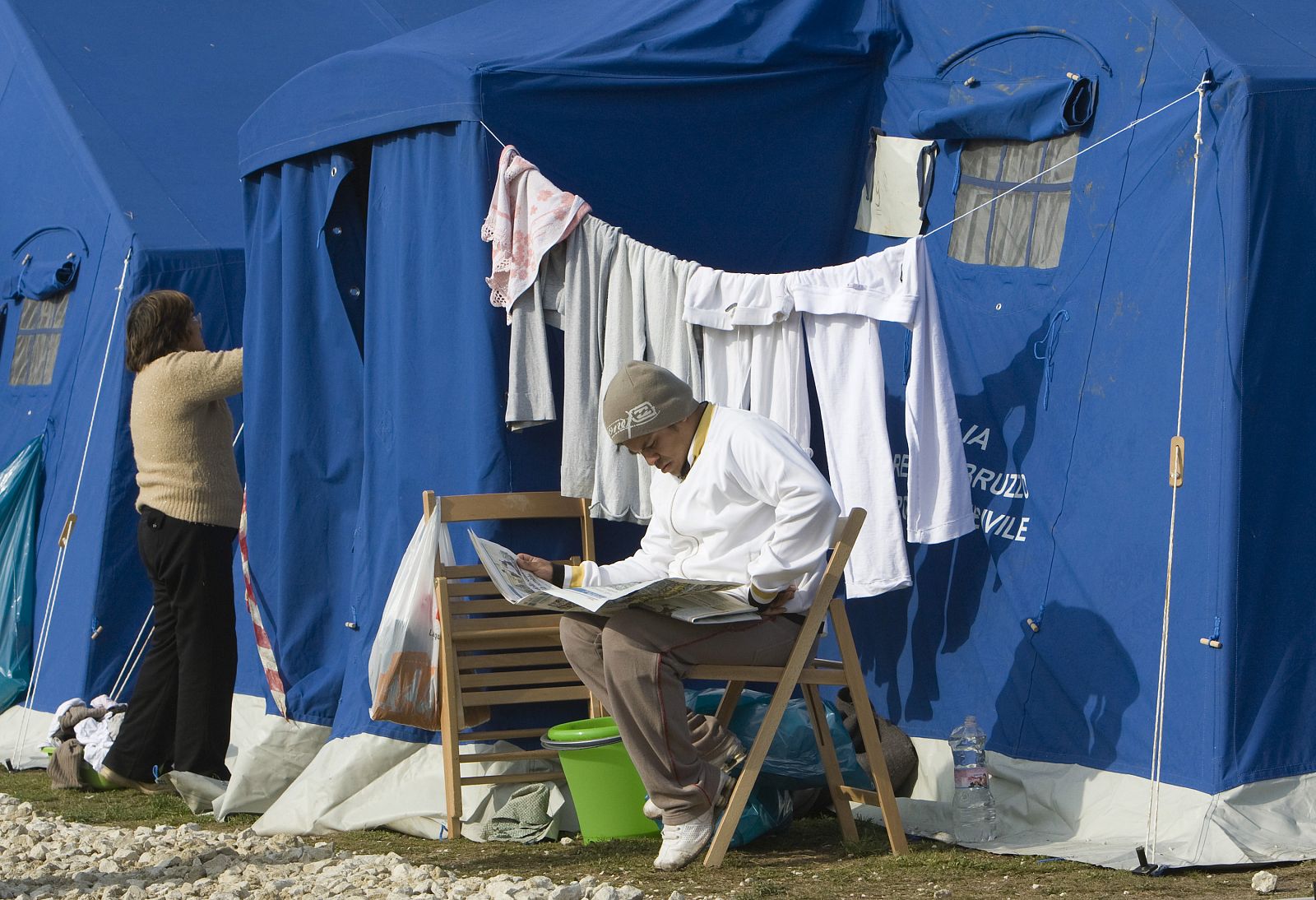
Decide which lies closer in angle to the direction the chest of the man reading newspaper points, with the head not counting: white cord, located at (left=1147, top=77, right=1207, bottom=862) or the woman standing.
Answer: the woman standing

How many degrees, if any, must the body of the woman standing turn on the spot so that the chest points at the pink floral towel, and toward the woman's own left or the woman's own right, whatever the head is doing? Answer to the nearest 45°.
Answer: approximately 90° to the woman's own right

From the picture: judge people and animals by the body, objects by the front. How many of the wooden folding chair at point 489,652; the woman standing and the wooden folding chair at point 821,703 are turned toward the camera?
1

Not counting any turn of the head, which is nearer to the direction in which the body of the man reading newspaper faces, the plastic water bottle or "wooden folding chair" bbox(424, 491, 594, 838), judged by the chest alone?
the wooden folding chair

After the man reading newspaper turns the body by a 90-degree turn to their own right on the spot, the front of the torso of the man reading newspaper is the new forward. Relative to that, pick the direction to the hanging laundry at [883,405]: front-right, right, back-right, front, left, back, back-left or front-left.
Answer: right

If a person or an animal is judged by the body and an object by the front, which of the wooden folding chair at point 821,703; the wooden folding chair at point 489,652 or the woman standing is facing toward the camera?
the wooden folding chair at point 489,652

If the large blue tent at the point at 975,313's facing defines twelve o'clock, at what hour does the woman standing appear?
The woman standing is roughly at 2 o'clock from the large blue tent.

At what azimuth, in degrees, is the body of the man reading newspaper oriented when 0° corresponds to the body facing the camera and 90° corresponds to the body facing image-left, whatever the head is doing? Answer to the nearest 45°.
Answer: approximately 45°

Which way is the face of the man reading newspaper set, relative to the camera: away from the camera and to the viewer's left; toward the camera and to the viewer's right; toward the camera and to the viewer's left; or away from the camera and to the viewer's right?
toward the camera and to the viewer's left

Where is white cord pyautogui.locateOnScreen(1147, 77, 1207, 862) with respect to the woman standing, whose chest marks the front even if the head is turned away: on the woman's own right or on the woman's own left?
on the woman's own right

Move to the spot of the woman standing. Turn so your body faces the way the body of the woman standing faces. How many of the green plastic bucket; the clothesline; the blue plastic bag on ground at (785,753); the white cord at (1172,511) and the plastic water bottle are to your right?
5

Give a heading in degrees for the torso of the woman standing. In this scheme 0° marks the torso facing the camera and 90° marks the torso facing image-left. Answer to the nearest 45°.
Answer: approximately 225°

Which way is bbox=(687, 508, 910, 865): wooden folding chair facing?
to the viewer's left

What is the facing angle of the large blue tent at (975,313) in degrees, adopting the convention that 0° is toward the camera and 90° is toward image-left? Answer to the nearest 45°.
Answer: approximately 45°
